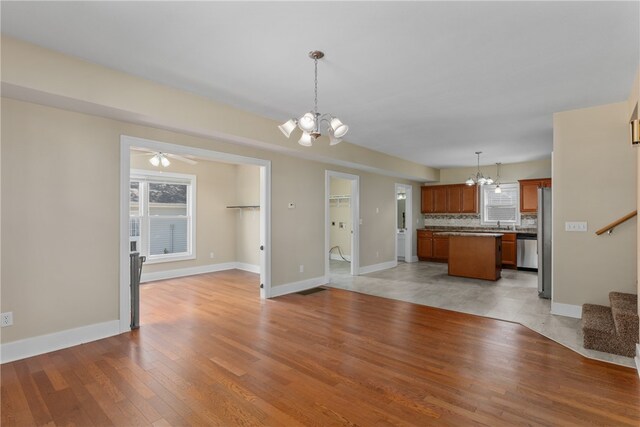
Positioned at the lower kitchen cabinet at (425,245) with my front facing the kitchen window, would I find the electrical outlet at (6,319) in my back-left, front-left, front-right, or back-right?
back-right

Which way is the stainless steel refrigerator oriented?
to the viewer's left

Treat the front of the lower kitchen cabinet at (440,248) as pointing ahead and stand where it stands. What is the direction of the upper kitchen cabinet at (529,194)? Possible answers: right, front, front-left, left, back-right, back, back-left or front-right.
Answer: left

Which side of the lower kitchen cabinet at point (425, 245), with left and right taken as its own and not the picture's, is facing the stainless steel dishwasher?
left

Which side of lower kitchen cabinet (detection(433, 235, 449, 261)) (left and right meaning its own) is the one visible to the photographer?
front

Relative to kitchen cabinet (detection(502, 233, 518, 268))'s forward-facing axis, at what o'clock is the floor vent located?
The floor vent is roughly at 1 o'clock from the kitchen cabinet.

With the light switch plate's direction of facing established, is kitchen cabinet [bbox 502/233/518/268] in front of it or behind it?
behind

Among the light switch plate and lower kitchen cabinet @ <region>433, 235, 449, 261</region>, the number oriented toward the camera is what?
2

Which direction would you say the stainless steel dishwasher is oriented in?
toward the camera

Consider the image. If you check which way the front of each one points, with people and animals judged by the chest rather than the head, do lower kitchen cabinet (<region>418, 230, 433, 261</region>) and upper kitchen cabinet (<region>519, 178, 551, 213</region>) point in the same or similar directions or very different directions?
same or similar directions
